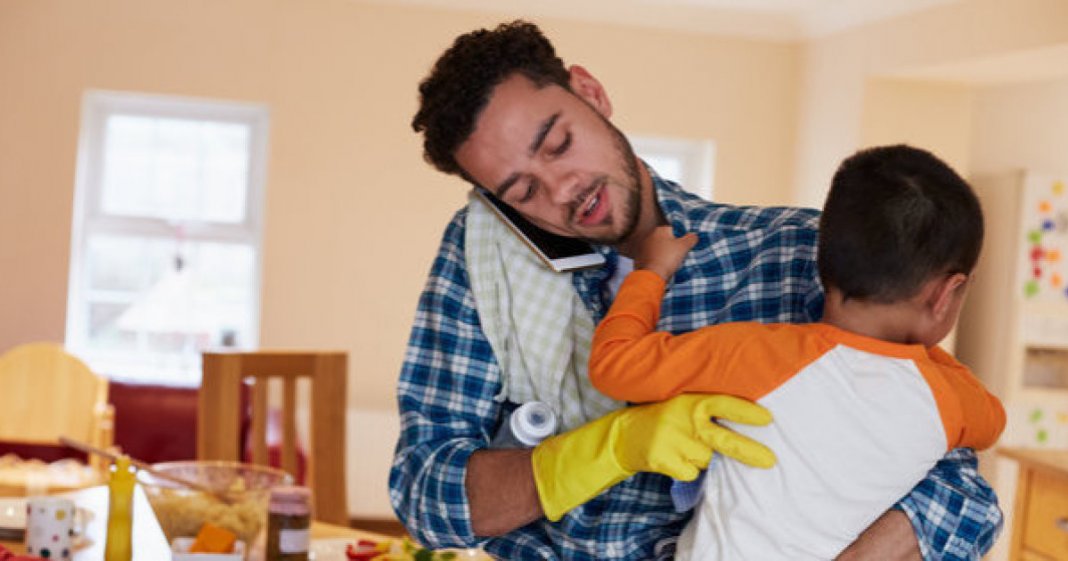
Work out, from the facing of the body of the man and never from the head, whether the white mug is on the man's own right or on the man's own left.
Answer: on the man's own right

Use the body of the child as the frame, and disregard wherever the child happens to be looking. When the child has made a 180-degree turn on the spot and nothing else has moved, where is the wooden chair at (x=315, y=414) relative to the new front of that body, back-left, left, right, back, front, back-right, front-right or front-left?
back-right

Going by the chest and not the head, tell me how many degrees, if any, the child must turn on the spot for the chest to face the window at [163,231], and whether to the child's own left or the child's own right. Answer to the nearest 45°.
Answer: approximately 45° to the child's own left

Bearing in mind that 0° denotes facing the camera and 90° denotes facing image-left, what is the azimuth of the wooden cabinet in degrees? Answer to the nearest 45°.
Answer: approximately 45°

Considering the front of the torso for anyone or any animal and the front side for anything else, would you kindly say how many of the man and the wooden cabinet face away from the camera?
0

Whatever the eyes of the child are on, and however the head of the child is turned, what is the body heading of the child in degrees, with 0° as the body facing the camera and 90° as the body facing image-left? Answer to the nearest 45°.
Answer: approximately 180°
